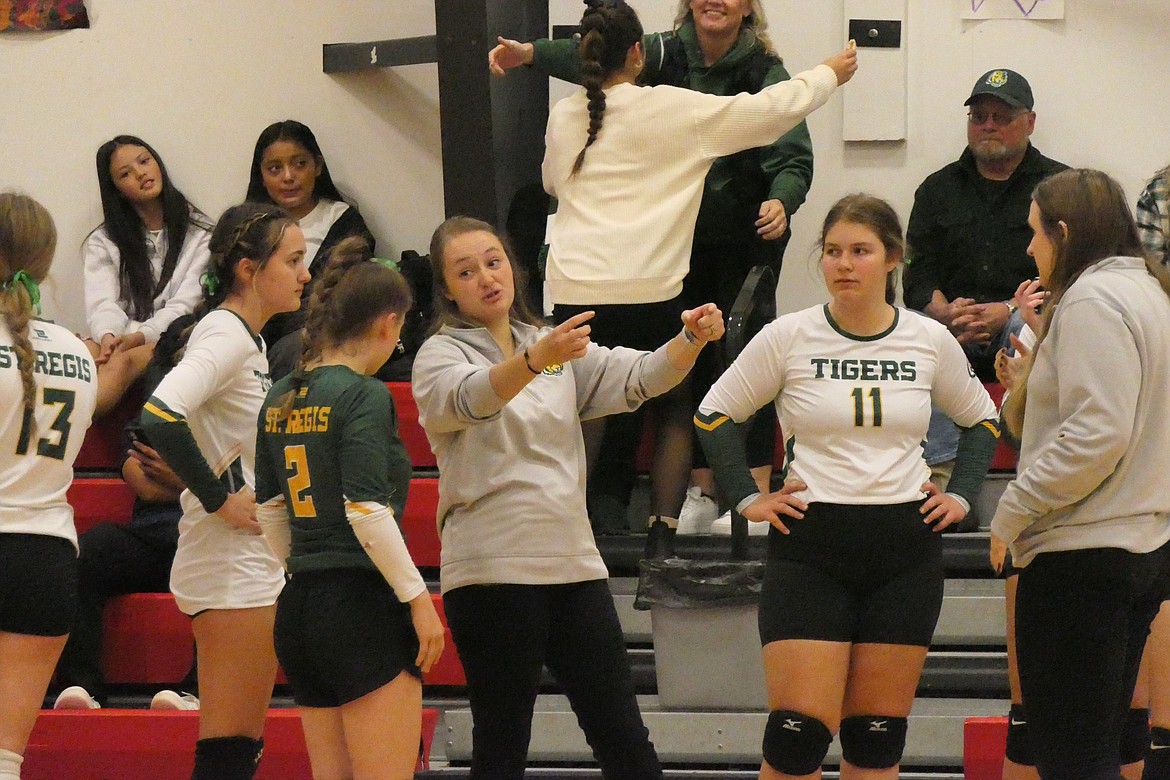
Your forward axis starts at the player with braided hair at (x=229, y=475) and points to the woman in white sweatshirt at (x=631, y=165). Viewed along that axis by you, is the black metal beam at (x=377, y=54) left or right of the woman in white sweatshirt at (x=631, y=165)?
left

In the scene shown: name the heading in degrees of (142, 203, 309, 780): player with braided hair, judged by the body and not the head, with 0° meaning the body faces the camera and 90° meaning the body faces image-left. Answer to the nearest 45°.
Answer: approximately 270°

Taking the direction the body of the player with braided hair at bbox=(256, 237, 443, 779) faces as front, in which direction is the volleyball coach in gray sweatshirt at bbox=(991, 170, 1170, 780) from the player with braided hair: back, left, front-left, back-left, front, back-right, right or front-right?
front-right

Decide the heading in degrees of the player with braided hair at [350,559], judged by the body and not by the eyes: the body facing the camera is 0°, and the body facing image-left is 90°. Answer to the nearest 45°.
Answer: approximately 225°

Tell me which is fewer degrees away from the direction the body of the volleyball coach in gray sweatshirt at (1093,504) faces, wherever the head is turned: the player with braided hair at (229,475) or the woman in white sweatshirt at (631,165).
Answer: the player with braided hair

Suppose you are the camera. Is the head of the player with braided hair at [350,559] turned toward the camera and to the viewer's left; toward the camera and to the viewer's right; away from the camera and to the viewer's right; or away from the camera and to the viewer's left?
away from the camera and to the viewer's right

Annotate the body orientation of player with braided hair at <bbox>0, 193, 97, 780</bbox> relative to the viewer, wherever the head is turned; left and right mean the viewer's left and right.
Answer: facing away from the viewer

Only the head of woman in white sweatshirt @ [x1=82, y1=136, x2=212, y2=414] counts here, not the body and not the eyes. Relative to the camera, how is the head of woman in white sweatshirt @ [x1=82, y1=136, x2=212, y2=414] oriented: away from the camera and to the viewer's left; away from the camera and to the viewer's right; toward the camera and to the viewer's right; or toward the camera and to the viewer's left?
toward the camera and to the viewer's right

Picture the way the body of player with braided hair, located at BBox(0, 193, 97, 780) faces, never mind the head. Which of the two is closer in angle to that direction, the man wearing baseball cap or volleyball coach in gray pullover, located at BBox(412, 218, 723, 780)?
the man wearing baseball cap

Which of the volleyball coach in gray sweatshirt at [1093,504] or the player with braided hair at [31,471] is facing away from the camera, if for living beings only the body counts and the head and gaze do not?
the player with braided hair

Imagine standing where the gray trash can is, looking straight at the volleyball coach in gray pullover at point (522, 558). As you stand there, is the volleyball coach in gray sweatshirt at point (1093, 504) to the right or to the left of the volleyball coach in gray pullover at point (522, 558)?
left

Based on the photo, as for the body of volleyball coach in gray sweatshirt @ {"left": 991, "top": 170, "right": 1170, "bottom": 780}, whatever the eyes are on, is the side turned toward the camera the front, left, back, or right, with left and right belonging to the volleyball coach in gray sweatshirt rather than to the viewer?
left

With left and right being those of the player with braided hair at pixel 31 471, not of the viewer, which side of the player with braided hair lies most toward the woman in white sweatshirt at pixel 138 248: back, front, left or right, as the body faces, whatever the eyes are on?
front

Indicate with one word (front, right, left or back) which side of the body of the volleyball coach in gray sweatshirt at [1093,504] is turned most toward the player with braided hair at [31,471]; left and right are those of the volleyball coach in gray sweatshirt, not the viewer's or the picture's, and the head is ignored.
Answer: front

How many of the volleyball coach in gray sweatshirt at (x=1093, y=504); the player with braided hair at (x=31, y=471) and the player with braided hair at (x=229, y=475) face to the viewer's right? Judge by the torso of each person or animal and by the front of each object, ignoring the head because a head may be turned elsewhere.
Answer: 1

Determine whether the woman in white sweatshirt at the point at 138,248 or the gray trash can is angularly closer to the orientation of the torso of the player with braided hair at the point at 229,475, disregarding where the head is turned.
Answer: the gray trash can
